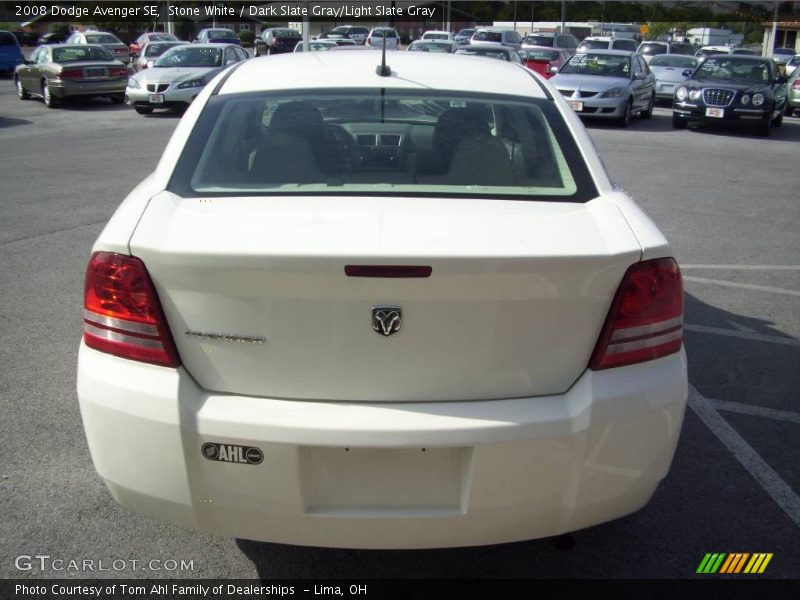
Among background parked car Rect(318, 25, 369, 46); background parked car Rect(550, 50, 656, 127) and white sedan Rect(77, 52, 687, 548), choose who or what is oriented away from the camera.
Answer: the white sedan

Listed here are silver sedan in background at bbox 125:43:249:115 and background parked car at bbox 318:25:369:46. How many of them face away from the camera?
0

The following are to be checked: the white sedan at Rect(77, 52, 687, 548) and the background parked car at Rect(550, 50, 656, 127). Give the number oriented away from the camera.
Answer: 1

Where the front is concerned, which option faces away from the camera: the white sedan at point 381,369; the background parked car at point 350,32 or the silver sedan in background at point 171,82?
the white sedan

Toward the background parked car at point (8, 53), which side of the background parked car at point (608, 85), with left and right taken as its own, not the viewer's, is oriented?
right

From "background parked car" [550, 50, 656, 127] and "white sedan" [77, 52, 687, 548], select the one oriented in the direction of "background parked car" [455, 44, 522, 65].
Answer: the white sedan

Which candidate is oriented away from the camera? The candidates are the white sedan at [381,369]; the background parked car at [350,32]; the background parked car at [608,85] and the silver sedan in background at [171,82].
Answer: the white sedan

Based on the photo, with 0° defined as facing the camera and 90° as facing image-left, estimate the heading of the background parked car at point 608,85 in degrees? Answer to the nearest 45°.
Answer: approximately 45°

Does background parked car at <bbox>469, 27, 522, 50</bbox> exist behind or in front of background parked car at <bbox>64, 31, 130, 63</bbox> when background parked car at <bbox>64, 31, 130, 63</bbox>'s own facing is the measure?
behind

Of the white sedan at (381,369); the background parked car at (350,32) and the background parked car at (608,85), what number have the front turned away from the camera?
1

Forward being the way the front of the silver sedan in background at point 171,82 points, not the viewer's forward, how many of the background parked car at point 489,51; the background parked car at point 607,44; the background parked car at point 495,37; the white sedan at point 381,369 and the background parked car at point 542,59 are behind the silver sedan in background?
4

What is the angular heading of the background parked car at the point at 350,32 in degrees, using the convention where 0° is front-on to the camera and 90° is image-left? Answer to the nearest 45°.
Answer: approximately 45°
